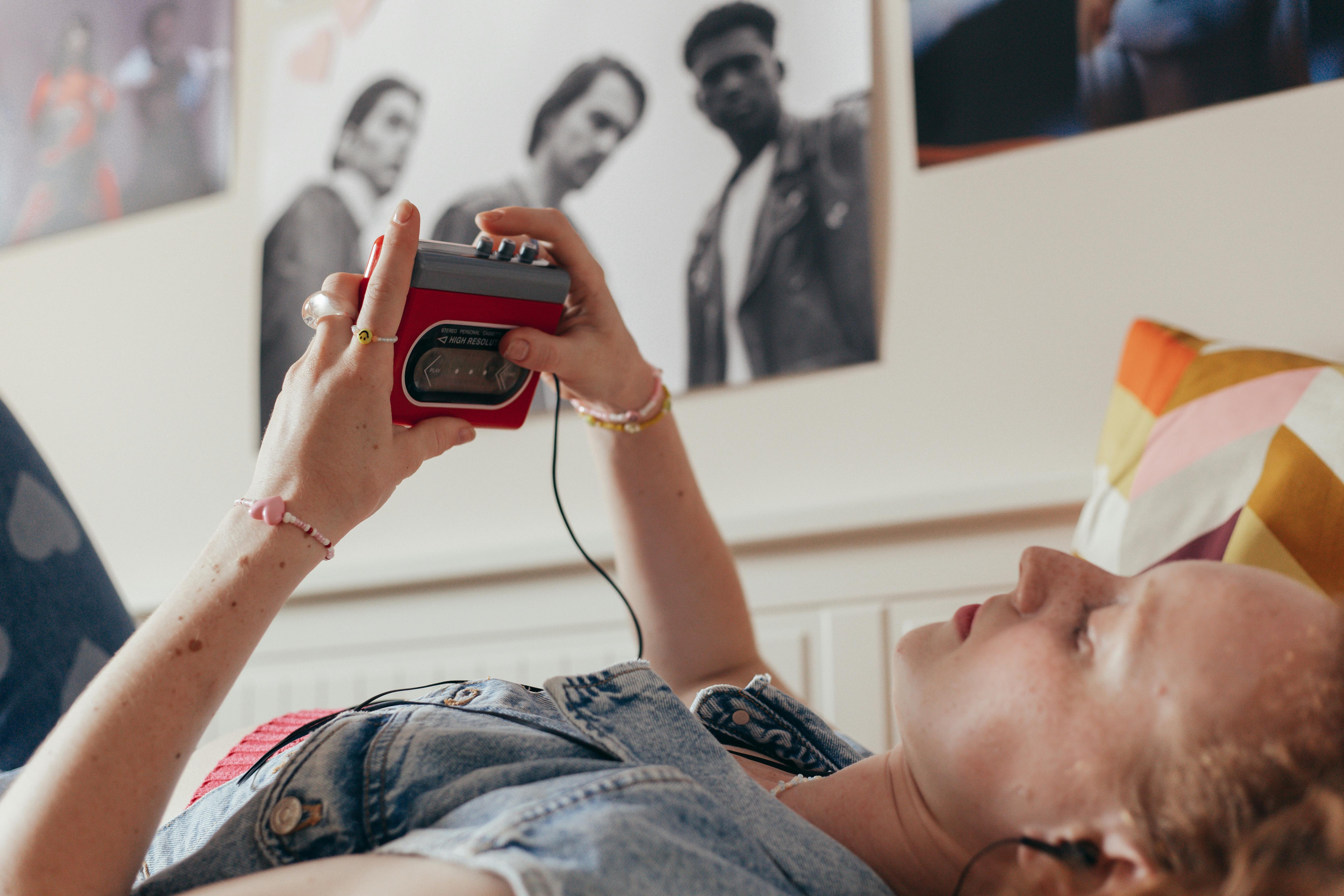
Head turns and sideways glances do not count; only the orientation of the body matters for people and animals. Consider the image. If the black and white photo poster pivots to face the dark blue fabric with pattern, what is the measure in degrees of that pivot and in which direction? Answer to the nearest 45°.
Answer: approximately 45° to its right

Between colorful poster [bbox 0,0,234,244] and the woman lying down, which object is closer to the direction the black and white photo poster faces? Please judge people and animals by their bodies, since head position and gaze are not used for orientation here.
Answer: the woman lying down

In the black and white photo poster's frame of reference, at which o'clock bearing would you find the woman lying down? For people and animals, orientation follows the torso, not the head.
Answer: The woman lying down is roughly at 12 o'clock from the black and white photo poster.

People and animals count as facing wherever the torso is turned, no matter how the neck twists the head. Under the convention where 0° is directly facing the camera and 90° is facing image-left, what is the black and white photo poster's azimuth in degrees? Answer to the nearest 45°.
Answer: approximately 0°
